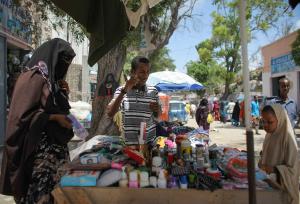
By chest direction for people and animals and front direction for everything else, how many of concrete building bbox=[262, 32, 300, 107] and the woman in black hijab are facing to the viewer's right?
1

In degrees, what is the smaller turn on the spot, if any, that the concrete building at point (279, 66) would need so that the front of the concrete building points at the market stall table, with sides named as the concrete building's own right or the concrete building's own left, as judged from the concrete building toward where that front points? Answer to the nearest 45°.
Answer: approximately 45° to the concrete building's own left

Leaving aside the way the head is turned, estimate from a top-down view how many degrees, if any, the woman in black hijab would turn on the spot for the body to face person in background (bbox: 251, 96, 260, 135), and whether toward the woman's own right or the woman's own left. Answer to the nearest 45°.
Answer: approximately 45° to the woman's own left

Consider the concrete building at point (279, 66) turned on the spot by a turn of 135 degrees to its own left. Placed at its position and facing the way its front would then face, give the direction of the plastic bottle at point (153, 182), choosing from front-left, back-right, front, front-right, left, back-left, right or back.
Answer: right

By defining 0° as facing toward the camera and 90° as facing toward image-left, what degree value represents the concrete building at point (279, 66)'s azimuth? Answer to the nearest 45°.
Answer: approximately 45°

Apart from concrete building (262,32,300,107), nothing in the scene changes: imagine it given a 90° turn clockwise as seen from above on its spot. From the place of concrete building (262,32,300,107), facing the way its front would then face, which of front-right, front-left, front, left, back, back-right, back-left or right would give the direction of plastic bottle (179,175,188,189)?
back-left

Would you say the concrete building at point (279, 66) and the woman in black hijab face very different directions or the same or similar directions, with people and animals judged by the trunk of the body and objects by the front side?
very different directions

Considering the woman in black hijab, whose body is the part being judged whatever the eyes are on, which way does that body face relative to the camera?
to the viewer's right

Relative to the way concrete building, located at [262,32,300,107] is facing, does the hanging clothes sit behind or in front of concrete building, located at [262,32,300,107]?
in front

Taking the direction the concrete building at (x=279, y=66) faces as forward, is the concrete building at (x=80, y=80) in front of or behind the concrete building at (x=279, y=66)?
in front

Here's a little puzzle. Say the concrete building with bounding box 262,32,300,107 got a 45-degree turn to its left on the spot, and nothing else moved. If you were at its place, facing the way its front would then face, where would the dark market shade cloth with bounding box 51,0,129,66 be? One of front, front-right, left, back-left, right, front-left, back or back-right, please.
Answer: front
